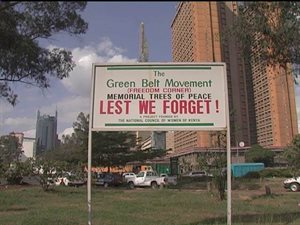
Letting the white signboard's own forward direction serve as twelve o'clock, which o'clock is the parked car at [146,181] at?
The parked car is roughly at 6 o'clock from the white signboard.

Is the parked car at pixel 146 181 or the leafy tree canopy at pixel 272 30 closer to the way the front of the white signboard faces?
the leafy tree canopy

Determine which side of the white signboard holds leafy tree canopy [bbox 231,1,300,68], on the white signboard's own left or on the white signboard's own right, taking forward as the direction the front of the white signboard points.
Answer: on the white signboard's own left

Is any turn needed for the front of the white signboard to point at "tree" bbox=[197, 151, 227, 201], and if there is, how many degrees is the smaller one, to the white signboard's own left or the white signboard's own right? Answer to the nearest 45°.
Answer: approximately 180°

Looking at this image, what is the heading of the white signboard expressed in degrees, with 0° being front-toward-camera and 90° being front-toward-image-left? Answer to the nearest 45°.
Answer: approximately 0°
